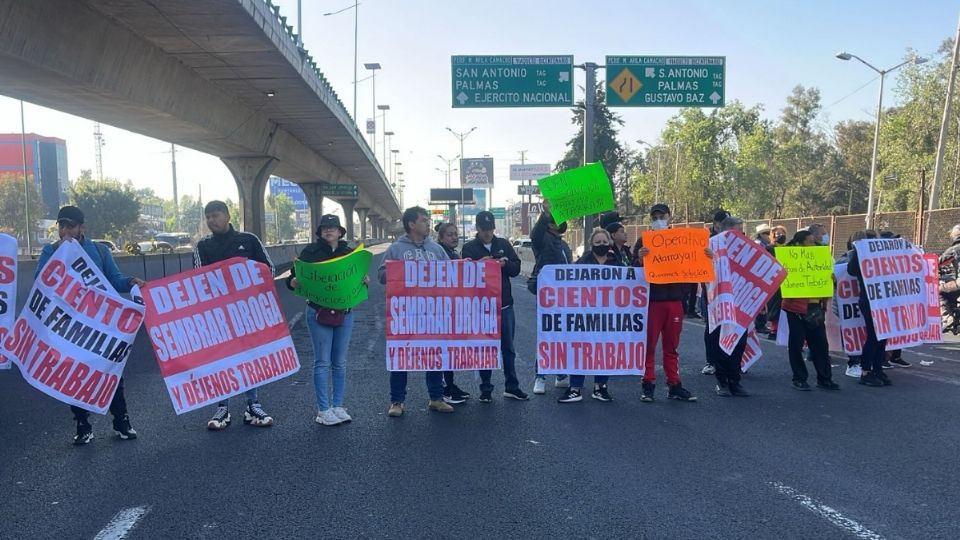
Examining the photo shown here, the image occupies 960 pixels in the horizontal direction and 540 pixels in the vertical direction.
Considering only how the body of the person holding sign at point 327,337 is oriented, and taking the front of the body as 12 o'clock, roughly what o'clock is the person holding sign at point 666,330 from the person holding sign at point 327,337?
the person holding sign at point 666,330 is roughly at 9 o'clock from the person holding sign at point 327,337.

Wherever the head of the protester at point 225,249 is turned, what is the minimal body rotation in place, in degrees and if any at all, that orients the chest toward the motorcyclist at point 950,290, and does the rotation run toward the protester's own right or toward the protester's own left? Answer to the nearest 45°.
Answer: approximately 90° to the protester's own left

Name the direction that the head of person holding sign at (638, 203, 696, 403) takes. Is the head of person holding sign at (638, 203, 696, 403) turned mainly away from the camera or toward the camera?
toward the camera

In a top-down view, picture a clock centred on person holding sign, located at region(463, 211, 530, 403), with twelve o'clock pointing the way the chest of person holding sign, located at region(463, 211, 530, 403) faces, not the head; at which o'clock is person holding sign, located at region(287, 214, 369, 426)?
person holding sign, located at region(287, 214, 369, 426) is roughly at 2 o'clock from person holding sign, located at region(463, 211, 530, 403).

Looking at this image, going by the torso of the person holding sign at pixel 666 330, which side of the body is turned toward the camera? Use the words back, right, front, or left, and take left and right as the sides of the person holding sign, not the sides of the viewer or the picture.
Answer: front

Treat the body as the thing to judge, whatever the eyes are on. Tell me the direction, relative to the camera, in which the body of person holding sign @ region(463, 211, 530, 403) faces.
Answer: toward the camera

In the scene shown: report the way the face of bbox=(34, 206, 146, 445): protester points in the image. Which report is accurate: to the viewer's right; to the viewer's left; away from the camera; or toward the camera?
toward the camera

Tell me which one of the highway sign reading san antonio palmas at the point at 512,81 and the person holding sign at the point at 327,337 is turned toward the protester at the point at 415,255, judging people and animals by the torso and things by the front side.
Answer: the highway sign reading san antonio palmas

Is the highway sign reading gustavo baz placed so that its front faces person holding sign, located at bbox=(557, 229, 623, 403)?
yes

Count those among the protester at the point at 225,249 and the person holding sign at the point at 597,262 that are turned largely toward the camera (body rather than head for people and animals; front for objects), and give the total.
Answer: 2

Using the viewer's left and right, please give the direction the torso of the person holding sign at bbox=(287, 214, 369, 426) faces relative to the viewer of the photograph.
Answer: facing the viewer

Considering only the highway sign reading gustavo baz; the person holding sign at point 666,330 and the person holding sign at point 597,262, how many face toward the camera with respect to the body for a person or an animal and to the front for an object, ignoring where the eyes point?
3

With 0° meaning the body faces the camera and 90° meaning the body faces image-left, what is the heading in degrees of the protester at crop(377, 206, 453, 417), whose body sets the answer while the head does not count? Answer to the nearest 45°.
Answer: approximately 0°

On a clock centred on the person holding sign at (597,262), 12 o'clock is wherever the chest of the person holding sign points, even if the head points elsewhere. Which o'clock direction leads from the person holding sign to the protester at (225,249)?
The protester is roughly at 2 o'clock from the person holding sign.

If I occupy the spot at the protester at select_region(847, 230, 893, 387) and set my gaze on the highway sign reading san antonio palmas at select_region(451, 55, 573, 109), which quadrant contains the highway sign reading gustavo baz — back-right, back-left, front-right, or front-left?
front-right

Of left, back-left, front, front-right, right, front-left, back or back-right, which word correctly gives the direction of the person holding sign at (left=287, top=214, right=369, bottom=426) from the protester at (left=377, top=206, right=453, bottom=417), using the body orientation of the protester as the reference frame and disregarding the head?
front-right

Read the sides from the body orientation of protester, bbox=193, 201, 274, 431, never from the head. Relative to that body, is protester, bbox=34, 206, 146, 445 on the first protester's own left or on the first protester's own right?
on the first protester's own right

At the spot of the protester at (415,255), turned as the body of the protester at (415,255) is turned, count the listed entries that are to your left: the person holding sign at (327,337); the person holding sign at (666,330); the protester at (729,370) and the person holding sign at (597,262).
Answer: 3

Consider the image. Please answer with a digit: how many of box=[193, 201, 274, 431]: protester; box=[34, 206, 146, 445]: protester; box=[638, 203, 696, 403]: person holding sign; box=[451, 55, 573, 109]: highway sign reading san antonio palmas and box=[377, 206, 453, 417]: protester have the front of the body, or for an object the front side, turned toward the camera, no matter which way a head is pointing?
5
